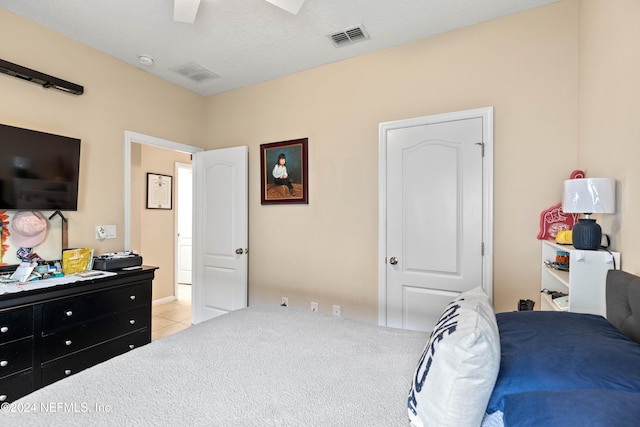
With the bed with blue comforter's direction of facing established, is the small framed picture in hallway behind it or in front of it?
in front

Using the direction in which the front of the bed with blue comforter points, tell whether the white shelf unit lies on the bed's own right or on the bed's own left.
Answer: on the bed's own right

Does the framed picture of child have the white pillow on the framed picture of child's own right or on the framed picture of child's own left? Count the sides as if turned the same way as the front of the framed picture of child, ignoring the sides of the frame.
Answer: on the framed picture of child's own left

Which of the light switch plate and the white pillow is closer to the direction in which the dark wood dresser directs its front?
the white pillow

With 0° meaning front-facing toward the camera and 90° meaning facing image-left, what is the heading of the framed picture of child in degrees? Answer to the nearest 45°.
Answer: approximately 45°

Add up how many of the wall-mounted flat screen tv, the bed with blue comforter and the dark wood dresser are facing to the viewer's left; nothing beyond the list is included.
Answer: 1

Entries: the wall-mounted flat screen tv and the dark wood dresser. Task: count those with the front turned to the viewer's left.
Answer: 0

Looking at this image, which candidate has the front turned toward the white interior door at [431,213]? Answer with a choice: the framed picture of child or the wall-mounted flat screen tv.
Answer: the wall-mounted flat screen tv

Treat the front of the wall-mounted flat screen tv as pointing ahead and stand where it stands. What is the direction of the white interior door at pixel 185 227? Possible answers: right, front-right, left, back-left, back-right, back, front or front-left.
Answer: left

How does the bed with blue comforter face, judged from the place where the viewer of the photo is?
facing to the left of the viewer

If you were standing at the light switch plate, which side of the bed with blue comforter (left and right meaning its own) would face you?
front

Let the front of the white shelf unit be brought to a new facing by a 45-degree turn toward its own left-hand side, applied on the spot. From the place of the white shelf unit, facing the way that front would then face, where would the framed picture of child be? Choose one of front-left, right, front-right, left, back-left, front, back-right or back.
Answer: right

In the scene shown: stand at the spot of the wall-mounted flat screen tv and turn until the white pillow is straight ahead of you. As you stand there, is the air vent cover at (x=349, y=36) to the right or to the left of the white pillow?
left

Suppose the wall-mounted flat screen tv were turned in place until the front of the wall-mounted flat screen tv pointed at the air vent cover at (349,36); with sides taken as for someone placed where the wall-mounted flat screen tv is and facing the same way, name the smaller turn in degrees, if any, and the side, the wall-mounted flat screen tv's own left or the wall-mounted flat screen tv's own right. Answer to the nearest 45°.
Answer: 0° — it already faces it

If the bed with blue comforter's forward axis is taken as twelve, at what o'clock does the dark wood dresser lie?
The dark wood dresser is roughly at 12 o'clock from the bed with blue comforter.

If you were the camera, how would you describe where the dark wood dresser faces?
facing the viewer and to the right of the viewer
